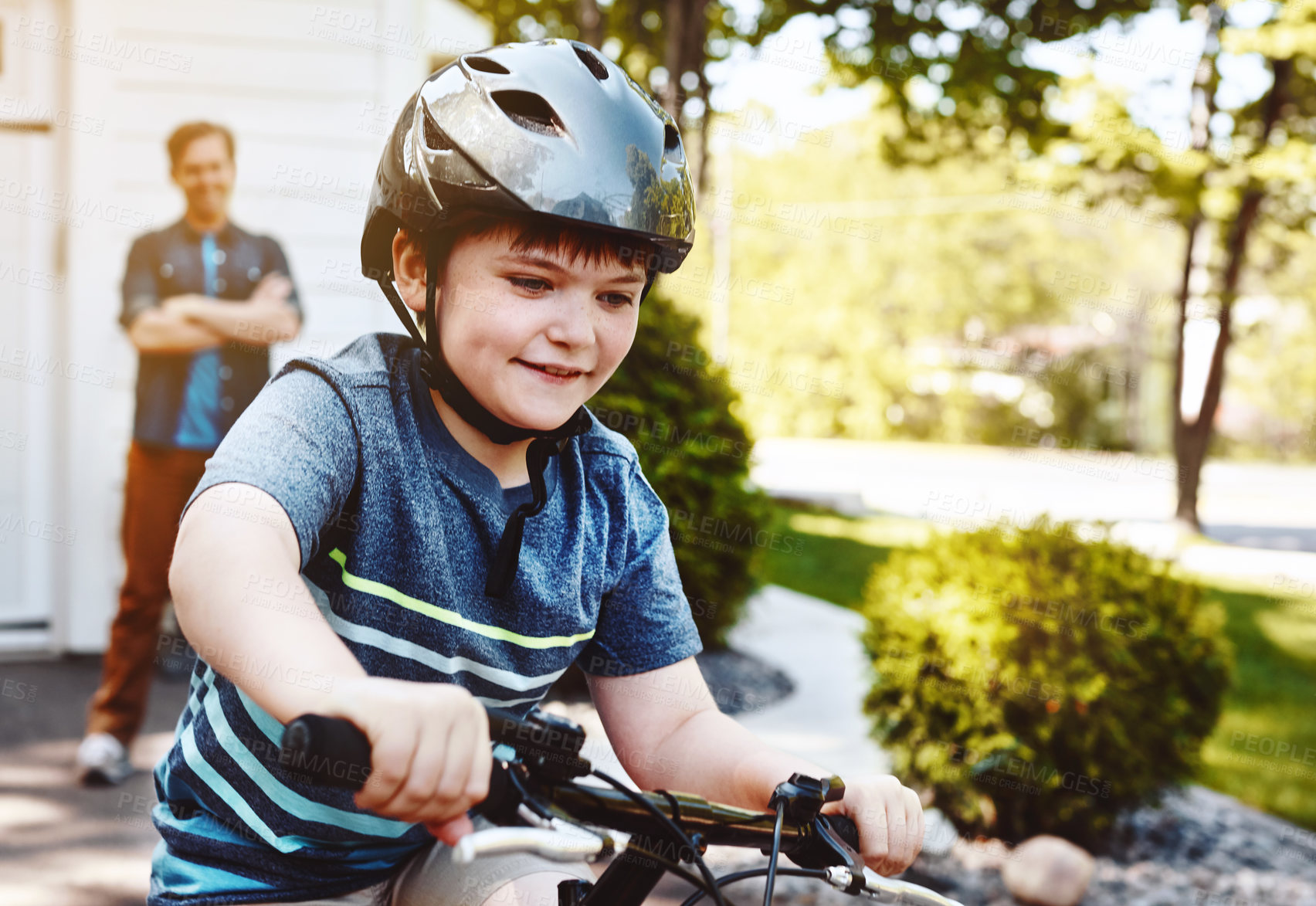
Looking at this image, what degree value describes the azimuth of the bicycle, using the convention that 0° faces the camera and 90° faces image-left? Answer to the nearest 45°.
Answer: approximately 315°

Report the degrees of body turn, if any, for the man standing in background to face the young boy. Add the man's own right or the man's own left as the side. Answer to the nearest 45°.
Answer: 0° — they already face them

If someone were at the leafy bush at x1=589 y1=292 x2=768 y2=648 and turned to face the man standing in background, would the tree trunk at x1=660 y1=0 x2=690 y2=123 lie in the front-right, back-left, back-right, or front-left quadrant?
back-right

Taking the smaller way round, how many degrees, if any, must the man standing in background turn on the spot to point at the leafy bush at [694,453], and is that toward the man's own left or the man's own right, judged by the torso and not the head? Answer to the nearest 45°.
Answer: approximately 90° to the man's own left

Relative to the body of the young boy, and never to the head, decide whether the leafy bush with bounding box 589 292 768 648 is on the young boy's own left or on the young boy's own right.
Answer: on the young boy's own left

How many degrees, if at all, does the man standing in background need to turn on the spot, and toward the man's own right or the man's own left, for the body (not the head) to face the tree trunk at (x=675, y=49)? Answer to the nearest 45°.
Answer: approximately 135° to the man's own left

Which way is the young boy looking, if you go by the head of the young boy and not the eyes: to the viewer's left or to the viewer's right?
to the viewer's right

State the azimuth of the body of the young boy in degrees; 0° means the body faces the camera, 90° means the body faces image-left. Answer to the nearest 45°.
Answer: approximately 315°

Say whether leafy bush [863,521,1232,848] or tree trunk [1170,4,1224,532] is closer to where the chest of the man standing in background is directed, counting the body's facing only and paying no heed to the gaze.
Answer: the leafy bush
